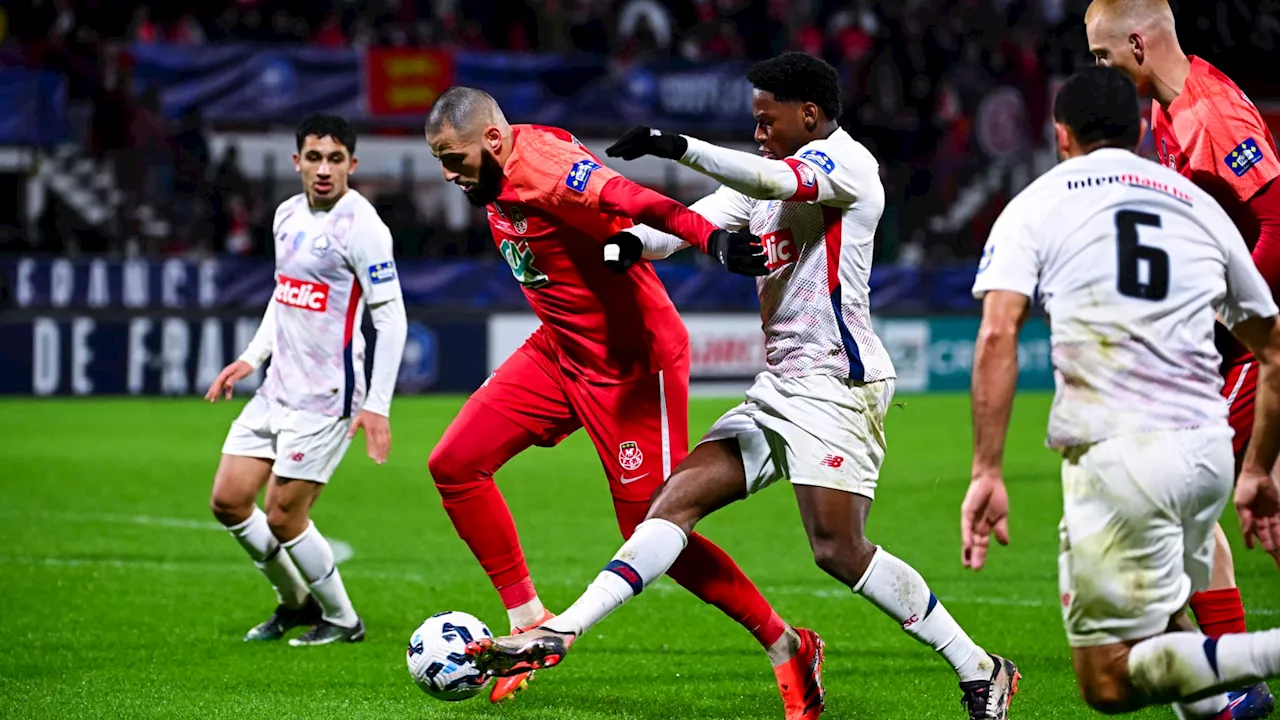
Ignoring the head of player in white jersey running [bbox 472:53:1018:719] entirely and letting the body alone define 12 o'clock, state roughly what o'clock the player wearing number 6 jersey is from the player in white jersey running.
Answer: The player wearing number 6 jersey is roughly at 8 o'clock from the player in white jersey running.

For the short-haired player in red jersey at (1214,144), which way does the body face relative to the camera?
to the viewer's left

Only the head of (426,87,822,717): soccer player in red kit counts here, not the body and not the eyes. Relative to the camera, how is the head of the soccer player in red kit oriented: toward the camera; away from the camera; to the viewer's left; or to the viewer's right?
to the viewer's left

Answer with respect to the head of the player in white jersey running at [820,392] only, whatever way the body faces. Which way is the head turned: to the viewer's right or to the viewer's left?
to the viewer's left

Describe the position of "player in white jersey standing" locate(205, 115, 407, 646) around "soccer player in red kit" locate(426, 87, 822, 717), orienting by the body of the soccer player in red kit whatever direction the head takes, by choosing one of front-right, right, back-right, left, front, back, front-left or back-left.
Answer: right

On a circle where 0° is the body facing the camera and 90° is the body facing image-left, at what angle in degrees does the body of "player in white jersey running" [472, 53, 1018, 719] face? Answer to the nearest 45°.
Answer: approximately 90°

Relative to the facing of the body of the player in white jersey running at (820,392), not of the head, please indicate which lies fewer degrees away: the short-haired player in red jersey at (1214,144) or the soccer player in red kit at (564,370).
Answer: the soccer player in red kit

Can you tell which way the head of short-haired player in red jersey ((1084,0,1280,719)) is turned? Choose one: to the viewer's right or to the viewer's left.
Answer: to the viewer's left

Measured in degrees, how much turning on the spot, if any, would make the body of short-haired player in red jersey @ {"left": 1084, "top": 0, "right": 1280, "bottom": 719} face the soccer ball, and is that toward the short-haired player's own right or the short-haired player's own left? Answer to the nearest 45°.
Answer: approximately 45° to the short-haired player's own left

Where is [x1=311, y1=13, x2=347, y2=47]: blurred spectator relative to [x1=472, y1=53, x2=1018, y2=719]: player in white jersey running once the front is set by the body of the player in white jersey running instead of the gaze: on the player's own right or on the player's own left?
on the player's own right

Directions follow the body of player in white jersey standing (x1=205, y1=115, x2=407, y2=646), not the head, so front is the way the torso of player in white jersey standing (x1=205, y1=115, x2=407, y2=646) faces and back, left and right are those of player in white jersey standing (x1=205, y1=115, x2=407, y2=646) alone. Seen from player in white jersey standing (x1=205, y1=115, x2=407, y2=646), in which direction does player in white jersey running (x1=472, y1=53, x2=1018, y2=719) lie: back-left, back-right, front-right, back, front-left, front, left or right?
left

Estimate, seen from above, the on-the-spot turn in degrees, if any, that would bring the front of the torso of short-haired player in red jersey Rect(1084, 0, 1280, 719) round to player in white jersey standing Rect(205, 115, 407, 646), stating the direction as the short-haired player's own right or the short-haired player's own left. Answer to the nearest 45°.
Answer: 0° — they already face them
